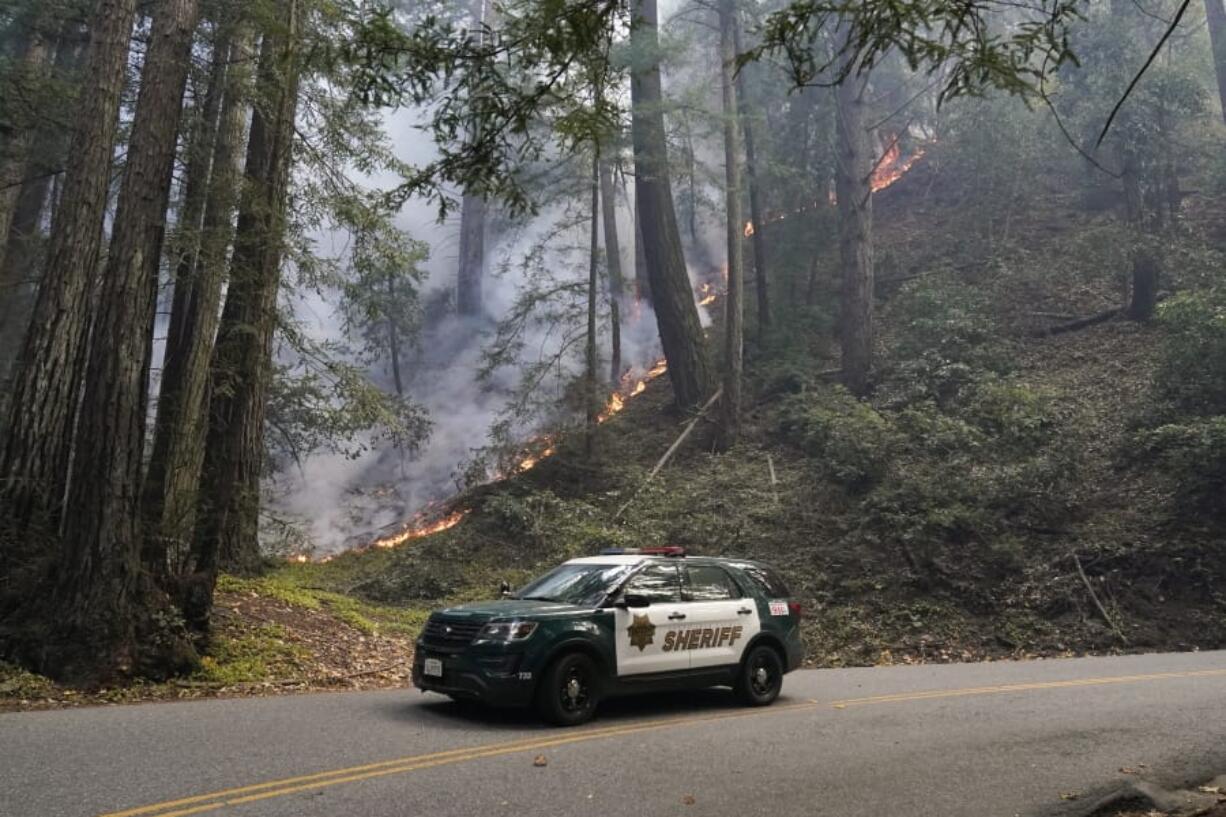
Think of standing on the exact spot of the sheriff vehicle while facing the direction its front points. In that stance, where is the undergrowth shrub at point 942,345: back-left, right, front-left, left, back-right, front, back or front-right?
back

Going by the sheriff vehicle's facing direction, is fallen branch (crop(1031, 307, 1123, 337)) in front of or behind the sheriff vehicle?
behind

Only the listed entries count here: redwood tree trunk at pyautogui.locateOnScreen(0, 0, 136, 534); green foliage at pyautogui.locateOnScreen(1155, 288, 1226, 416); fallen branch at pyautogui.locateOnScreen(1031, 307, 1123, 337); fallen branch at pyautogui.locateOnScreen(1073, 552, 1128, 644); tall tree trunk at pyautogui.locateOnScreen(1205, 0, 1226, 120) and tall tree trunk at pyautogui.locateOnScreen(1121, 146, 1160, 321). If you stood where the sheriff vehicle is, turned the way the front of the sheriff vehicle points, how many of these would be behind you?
5

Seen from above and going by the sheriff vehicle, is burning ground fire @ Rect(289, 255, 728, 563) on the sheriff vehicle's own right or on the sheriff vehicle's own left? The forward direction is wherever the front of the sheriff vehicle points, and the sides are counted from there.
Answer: on the sheriff vehicle's own right

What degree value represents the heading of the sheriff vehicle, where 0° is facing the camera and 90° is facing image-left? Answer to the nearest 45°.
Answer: approximately 45°

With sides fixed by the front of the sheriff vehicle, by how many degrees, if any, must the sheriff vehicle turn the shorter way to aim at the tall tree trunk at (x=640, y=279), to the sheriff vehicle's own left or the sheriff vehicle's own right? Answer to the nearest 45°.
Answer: approximately 135° to the sheriff vehicle's own right

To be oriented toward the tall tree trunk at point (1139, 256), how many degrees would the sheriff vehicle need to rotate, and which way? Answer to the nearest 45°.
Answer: approximately 180°

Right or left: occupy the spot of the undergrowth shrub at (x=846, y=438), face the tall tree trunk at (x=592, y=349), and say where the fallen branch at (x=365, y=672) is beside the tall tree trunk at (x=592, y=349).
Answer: left

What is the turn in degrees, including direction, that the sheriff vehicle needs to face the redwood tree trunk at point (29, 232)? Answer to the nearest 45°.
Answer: approximately 90° to its right

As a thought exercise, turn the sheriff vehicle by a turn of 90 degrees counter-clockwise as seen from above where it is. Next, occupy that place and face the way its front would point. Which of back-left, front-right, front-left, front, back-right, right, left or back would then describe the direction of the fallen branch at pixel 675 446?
back-left

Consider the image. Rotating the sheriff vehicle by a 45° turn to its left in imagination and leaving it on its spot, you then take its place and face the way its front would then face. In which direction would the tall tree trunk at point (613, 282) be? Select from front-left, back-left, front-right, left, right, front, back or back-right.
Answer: back
